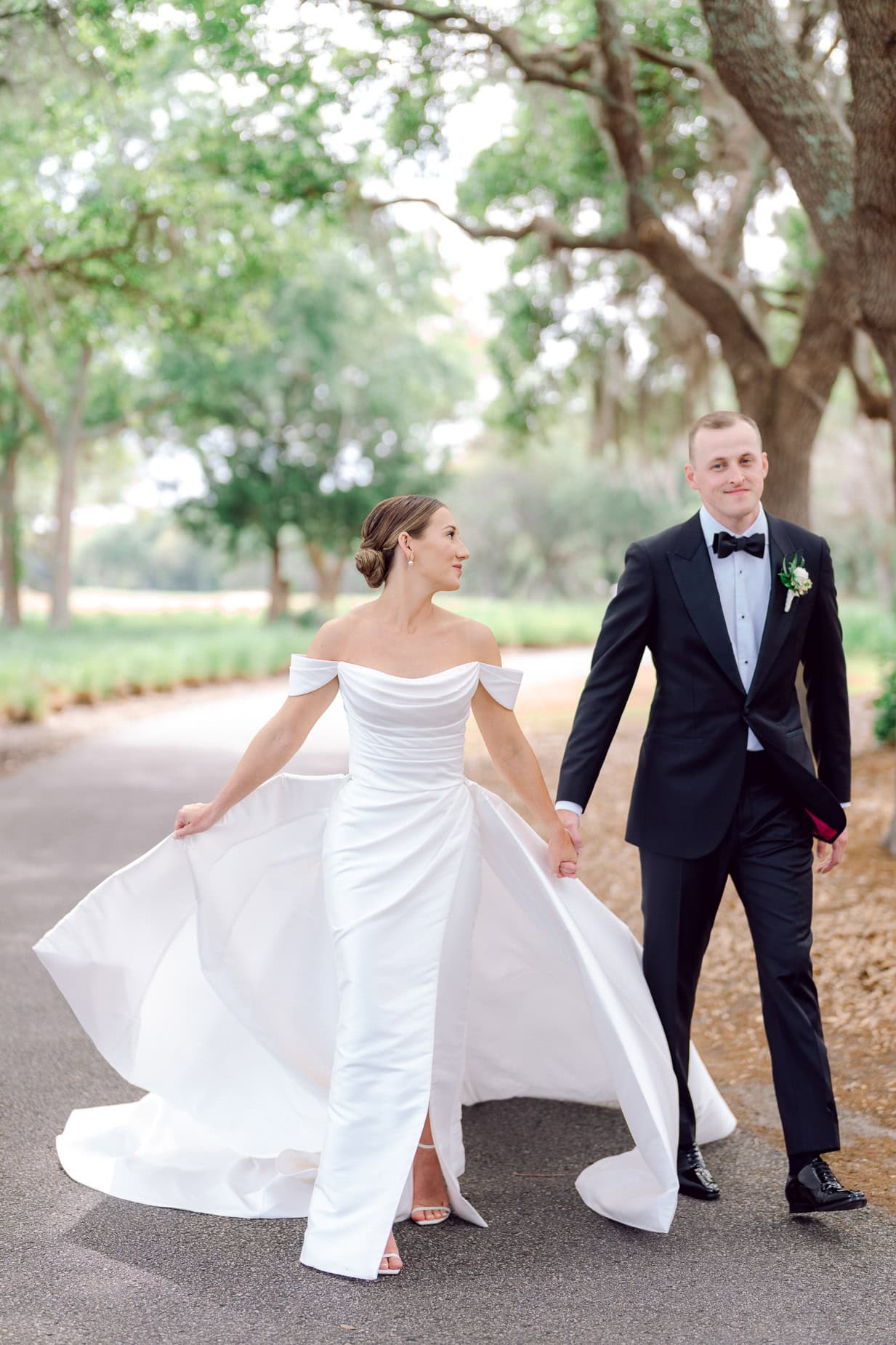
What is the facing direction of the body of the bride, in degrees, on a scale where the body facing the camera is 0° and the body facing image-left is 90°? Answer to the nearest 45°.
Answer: approximately 0°

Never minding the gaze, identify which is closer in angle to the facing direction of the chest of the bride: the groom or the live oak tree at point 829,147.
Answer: the groom

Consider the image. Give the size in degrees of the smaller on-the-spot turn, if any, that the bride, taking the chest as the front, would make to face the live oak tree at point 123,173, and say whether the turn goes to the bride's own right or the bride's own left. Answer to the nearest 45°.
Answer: approximately 180°

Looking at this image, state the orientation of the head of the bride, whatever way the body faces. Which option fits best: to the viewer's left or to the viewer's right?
to the viewer's right

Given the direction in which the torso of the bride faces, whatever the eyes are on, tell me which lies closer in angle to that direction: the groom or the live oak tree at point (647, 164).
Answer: the groom

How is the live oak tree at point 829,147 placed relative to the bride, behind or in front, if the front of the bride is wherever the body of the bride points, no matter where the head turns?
behind

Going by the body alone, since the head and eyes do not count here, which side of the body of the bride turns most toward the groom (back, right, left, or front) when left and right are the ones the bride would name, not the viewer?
left

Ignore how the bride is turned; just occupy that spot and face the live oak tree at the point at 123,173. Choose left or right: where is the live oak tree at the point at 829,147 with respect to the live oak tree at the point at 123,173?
right

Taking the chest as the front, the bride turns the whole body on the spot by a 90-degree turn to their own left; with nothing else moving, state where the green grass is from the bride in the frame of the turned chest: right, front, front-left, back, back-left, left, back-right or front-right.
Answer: left
